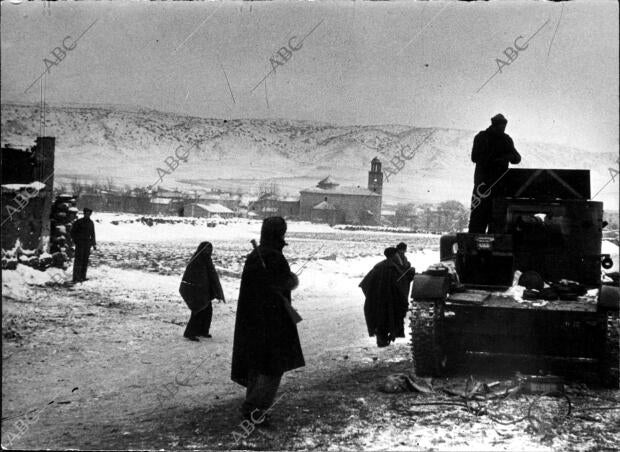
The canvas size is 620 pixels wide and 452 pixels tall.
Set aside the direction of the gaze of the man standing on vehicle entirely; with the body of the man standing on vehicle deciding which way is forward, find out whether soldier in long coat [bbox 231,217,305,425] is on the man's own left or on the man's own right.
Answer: on the man's own right

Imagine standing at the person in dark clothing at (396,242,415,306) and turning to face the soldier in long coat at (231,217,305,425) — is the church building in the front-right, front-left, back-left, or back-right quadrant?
back-right

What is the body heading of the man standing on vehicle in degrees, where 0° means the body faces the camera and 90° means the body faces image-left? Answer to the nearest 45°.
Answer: approximately 315°
